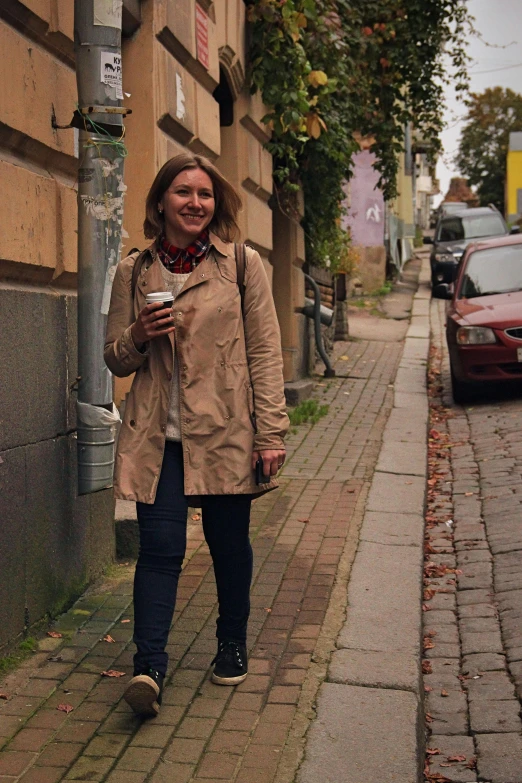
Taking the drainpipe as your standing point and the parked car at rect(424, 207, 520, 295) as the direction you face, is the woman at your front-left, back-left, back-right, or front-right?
back-right

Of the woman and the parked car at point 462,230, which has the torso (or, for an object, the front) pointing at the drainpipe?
the parked car

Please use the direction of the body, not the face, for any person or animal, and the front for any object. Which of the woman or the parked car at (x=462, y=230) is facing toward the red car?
the parked car

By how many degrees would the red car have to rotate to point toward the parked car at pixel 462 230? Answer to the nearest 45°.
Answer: approximately 180°

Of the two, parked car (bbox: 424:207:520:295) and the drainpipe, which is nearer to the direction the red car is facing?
the drainpipe

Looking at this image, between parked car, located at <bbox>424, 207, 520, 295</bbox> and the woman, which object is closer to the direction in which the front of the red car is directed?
the woman

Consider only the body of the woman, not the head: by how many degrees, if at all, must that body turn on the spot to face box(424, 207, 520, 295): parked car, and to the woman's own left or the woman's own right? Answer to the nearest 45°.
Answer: approximately 180°
